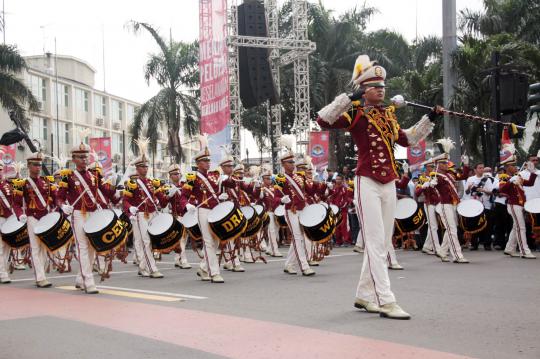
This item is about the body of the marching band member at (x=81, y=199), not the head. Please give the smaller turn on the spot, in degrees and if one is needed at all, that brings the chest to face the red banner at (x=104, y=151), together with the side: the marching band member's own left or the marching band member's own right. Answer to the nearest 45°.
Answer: approximately 135° to the marching band member's own left

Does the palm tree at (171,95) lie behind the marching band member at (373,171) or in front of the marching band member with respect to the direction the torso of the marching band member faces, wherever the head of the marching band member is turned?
behind

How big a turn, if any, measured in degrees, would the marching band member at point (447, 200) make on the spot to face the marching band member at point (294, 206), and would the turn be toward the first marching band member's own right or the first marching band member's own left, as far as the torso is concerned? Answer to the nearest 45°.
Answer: approximately 90° to the first marching band member's own right

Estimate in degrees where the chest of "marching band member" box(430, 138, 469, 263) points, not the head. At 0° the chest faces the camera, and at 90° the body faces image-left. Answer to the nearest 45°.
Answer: approximately 315°

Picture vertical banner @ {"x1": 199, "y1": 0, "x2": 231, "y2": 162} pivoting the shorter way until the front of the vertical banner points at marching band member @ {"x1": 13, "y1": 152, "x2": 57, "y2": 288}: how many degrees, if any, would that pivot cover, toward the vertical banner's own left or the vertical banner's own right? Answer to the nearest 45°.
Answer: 0° — it already faces them

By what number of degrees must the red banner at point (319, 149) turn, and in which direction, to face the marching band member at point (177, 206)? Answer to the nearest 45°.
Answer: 0° — it already faces them

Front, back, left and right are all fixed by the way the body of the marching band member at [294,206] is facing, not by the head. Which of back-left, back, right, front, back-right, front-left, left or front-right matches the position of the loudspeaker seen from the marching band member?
back-left

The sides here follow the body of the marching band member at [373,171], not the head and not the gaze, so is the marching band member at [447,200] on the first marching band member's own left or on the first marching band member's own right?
on the first marching band member's own left

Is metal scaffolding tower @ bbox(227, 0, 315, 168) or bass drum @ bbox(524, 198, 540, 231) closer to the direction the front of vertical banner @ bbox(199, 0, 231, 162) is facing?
the bass drum

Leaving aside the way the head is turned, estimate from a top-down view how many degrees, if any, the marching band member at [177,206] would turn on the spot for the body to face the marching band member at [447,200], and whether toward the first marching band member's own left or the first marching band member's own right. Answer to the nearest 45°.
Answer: approximately 45° to the first marching band member's own left

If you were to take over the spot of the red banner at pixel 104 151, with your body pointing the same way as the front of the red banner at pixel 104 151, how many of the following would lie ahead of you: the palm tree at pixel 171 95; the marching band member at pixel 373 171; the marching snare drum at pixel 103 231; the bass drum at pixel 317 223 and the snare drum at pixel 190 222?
4

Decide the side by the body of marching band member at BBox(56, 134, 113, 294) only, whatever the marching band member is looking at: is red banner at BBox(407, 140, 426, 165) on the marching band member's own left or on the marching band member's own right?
on the marching band member's own left
